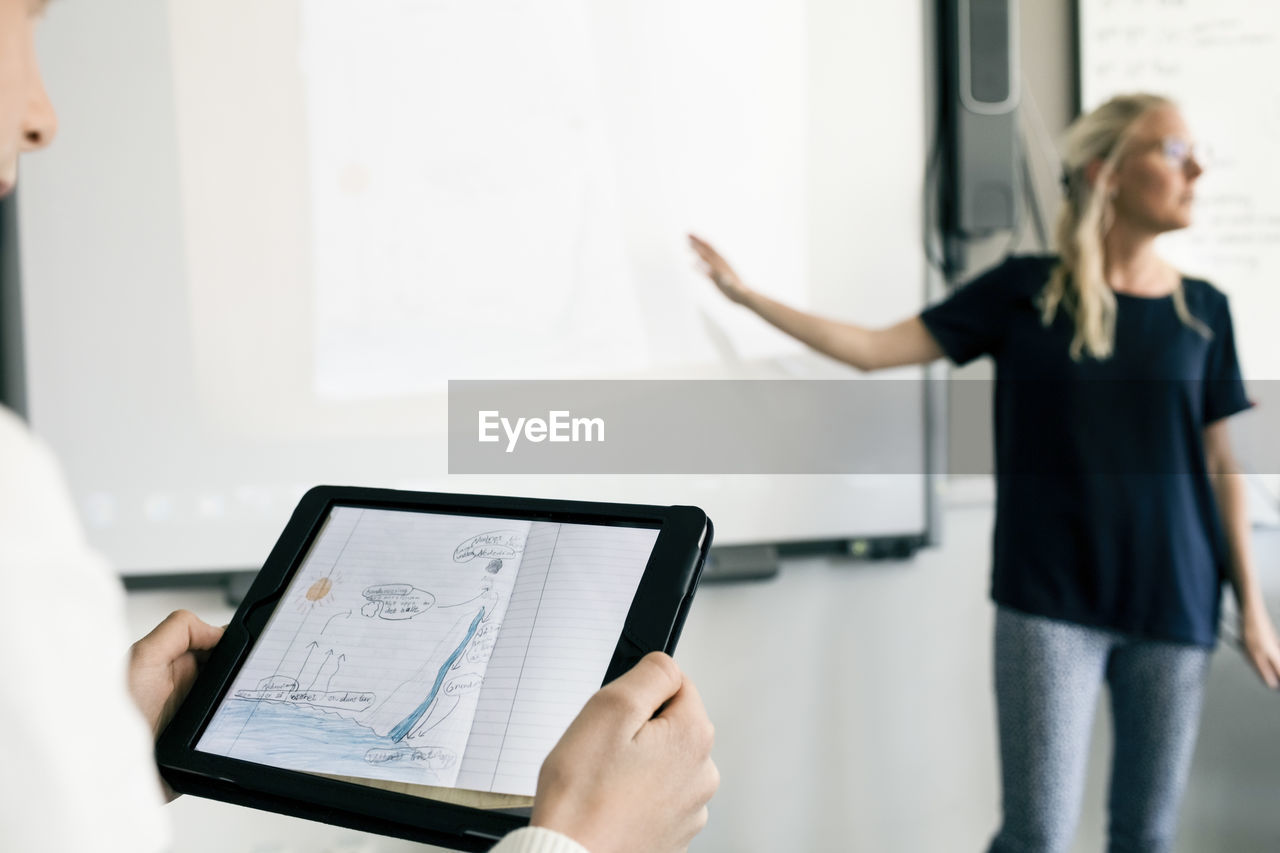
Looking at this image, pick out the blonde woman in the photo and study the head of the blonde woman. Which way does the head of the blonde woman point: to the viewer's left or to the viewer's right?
to the viewer's right

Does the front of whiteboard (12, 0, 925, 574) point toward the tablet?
yes

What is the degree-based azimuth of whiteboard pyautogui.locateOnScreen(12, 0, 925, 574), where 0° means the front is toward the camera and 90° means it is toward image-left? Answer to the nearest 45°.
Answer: approximately 0°
